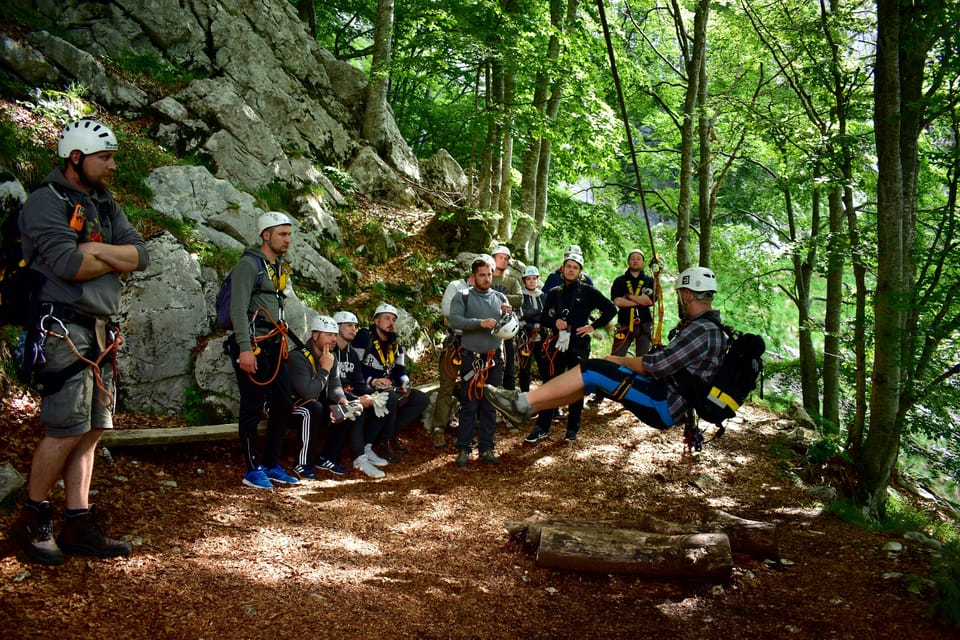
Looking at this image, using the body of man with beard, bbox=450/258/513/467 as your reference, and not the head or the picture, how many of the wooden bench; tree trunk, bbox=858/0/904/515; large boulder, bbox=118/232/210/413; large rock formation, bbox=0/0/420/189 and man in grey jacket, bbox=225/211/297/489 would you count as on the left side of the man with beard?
1

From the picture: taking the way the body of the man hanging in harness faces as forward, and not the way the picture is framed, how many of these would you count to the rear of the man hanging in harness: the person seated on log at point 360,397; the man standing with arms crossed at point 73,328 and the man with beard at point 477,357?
0

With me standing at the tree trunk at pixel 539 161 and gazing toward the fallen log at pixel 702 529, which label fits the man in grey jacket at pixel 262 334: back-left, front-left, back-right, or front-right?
front-right

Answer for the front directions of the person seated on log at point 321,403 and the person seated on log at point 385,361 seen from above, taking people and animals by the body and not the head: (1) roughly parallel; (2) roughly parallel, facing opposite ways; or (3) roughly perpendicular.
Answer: roughly parallel

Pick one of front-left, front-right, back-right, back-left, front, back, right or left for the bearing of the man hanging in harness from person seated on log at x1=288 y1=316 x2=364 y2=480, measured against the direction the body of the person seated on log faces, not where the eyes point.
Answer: front

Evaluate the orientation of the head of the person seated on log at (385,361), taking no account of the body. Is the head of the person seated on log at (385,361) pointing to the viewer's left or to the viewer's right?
to the viewer's right

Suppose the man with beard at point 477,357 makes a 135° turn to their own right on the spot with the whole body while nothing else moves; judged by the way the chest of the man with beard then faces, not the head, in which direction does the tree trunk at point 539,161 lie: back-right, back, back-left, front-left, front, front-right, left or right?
front-right

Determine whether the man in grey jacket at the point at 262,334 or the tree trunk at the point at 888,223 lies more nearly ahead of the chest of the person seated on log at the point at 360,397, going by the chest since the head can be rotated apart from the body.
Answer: the tree trunk

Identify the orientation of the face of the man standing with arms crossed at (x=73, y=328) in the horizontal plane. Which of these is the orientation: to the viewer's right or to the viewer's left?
to the viewer's right

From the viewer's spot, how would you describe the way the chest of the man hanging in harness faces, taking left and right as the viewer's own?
facing to the left of the viewer

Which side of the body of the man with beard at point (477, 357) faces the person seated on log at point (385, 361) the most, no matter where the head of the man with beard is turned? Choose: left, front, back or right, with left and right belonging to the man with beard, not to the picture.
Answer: right

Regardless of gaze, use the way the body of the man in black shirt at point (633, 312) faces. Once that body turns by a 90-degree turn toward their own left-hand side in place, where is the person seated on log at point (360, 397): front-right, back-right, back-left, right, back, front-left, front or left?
back-right

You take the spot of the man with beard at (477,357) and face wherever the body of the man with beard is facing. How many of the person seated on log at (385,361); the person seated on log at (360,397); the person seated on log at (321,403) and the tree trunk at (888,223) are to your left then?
1

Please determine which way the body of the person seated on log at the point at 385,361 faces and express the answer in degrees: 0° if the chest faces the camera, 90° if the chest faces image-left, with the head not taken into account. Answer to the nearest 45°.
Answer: approximately 315°

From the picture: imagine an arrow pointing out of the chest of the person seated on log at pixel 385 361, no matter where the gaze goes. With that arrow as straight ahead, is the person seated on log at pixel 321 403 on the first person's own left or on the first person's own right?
on the first person's own right

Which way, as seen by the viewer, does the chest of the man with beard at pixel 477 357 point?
toward the camera

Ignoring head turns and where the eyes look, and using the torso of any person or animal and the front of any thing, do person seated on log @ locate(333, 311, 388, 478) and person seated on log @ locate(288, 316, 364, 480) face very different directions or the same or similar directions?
same or similar directions

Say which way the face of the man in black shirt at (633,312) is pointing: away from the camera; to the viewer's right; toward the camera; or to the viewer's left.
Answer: toward the camera

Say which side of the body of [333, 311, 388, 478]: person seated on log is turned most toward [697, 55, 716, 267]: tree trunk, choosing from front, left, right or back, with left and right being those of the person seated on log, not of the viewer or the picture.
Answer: left

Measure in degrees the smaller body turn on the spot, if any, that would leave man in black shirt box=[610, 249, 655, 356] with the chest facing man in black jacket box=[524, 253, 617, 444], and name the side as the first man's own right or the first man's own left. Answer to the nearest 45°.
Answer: approximately 45° to the first man's own right
